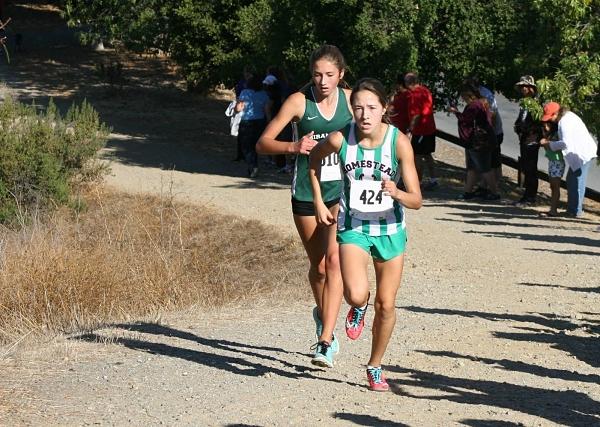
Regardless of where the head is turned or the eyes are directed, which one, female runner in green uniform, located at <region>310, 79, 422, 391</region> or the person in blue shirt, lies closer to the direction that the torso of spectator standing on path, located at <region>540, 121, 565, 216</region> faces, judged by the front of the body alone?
the person in blue shirt

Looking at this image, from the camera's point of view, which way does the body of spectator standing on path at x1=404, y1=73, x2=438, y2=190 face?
to the viewer's left

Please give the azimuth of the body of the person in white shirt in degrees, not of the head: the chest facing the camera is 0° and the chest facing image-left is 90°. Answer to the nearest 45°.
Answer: approximately 90°

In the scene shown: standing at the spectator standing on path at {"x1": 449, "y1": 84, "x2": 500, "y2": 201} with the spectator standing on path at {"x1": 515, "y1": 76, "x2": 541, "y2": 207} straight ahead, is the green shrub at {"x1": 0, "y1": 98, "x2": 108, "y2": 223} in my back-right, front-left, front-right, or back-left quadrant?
back-right

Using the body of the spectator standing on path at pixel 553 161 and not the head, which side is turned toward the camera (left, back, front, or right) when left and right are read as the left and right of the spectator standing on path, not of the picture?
left

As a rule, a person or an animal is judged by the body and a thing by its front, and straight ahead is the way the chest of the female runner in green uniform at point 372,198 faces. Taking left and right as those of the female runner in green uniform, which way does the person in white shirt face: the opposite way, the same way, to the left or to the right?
to the right

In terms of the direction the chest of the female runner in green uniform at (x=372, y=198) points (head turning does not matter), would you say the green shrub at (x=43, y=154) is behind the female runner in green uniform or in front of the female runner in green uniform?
behind

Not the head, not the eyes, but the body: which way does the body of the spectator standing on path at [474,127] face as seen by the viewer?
to the viewer's left
